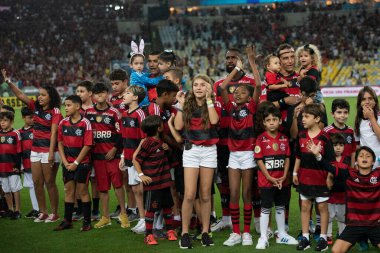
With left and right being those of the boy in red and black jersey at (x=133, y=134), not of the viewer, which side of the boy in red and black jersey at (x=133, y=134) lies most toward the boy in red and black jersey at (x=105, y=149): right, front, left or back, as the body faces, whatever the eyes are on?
right

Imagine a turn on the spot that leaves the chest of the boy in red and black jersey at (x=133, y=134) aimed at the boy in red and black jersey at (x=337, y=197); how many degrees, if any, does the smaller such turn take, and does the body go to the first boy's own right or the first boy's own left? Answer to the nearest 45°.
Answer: approximately 90° to the first boy's own left

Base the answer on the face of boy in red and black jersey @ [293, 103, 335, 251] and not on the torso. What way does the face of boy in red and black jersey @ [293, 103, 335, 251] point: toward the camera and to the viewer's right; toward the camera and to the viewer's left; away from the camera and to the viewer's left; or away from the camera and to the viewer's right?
toward the camera and to the viewer's left

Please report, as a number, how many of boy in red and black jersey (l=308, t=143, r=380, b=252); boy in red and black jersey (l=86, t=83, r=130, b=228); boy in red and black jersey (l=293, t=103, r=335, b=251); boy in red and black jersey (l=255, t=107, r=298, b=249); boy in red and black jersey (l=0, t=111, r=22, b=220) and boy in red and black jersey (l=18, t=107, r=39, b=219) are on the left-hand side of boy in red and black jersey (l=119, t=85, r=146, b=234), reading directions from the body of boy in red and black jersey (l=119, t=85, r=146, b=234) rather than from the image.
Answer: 3

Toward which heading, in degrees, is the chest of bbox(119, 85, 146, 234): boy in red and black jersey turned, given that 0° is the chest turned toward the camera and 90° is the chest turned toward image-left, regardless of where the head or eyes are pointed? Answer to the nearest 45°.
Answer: approximately 45°

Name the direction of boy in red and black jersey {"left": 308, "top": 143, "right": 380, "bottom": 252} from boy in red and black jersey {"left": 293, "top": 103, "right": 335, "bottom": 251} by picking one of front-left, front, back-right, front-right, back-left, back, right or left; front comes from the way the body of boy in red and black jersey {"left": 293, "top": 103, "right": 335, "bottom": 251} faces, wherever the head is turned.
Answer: front-left

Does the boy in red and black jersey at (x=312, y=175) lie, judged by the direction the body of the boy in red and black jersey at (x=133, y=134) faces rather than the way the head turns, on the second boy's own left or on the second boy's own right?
on the second boy's own left

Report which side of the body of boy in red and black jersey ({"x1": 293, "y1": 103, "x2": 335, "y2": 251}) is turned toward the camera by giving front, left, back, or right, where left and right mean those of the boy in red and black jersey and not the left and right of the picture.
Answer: front

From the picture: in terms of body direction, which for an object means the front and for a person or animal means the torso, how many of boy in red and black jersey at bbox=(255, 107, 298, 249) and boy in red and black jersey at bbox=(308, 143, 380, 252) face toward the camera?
2

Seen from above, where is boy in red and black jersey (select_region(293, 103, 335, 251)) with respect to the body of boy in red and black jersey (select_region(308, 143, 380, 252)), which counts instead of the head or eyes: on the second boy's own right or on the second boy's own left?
on the second boy's own right
